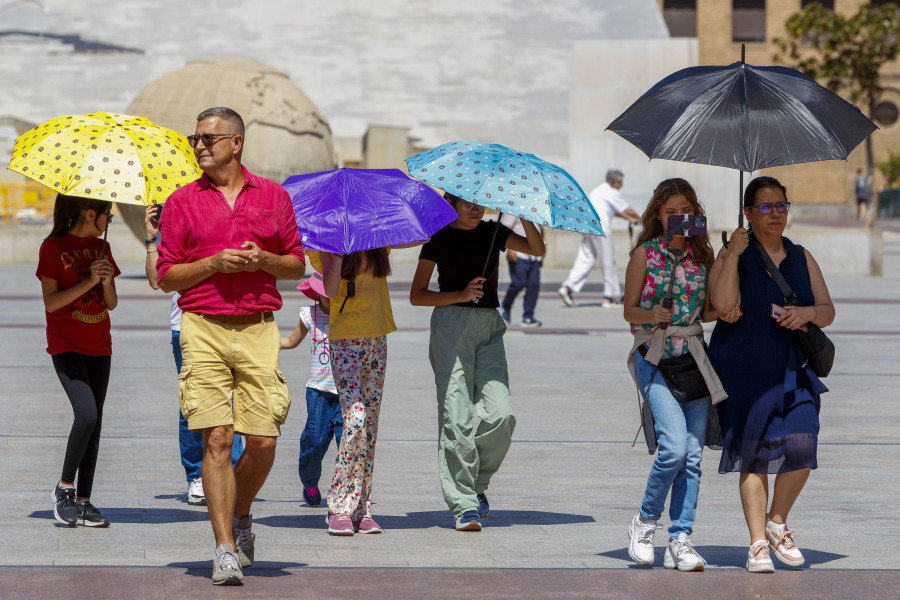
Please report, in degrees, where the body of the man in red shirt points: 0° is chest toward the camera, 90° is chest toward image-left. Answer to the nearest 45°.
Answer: approximately 0°

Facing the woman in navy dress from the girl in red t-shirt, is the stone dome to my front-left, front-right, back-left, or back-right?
back-left

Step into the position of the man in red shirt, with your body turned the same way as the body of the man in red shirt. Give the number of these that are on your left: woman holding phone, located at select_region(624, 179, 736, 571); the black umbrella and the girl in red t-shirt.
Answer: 2

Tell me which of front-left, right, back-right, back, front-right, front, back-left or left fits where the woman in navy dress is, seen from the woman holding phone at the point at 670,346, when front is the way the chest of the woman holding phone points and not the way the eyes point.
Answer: left

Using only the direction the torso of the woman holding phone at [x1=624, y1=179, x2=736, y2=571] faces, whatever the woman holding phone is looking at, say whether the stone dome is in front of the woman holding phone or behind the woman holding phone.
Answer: behind

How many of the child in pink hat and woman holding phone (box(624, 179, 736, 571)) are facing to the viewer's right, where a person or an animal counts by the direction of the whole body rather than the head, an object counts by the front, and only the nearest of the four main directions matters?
0

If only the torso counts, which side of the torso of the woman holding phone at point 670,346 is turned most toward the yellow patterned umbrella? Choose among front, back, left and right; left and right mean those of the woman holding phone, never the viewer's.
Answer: right
